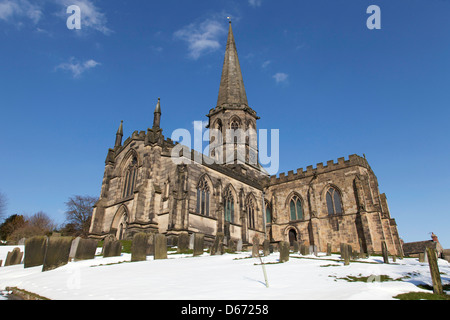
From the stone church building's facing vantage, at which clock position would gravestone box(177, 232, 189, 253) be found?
The gravestone is roughly at 11 o'clock from the stone church building.

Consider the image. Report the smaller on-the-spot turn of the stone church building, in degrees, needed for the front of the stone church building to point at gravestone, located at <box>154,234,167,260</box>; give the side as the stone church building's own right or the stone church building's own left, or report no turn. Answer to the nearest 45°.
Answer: approximately 45° to the stone church building's own left

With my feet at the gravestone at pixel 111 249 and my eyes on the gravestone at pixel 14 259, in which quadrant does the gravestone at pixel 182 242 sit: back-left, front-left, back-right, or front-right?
back-right

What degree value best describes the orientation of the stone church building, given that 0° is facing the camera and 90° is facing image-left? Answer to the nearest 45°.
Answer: approximately 45°

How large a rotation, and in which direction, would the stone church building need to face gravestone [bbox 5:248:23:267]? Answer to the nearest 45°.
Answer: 0° — it already faces it

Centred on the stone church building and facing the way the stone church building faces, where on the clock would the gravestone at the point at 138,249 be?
The gravestone is roughly at 11 o'clock from the stone church building.
